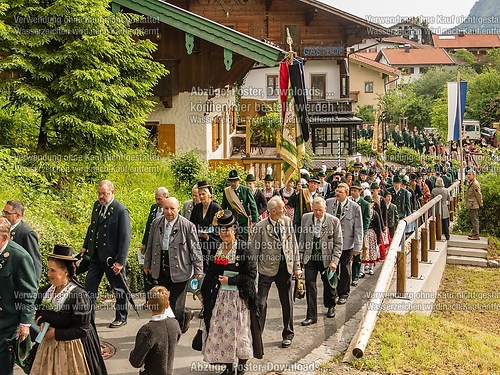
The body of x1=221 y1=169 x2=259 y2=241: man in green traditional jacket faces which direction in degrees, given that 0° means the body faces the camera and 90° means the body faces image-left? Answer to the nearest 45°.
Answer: approximately 45°

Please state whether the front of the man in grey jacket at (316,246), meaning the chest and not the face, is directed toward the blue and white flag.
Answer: no

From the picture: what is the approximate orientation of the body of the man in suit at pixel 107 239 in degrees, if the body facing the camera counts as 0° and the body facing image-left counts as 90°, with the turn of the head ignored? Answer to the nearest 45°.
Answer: approximately 45°

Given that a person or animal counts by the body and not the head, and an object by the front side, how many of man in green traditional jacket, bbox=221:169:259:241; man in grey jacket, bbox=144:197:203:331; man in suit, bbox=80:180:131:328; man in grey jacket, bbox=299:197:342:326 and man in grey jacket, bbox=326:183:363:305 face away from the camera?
0

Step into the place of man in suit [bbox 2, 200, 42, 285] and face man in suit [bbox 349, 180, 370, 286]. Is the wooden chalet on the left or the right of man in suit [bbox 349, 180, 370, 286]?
left

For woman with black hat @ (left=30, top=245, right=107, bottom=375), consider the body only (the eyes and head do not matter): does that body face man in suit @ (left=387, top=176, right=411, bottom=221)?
no

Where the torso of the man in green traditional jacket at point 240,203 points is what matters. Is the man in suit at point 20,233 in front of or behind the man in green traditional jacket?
in front

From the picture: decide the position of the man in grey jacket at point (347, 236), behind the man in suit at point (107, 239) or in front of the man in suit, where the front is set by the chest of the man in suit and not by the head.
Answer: behind

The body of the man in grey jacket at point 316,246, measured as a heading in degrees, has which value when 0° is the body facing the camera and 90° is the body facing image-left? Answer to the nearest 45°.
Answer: approximately 45°

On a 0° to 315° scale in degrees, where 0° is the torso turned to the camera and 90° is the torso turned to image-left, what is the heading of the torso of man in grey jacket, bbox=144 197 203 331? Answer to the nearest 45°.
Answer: approximately 45°

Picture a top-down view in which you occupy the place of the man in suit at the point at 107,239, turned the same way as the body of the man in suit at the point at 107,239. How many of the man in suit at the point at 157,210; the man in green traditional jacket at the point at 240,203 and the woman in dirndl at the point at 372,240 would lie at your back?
3

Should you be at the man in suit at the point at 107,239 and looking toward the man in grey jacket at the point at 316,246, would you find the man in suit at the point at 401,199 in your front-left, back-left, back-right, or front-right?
front-left

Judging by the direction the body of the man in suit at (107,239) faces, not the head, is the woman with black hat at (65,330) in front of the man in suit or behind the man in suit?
in front

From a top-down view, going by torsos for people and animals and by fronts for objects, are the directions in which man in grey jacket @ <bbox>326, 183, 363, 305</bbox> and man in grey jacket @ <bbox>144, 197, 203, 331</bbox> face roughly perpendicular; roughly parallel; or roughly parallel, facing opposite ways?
roughly parallel

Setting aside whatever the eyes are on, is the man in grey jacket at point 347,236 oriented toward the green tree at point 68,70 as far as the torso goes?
no

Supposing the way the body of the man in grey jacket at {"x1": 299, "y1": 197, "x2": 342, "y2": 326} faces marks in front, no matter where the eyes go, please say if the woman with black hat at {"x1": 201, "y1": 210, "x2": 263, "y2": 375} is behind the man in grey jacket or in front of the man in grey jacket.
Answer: in front

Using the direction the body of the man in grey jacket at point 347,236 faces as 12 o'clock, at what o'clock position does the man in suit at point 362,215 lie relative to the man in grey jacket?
The man in suit is roughly at 5 o'clock from the man in grey jacket.
